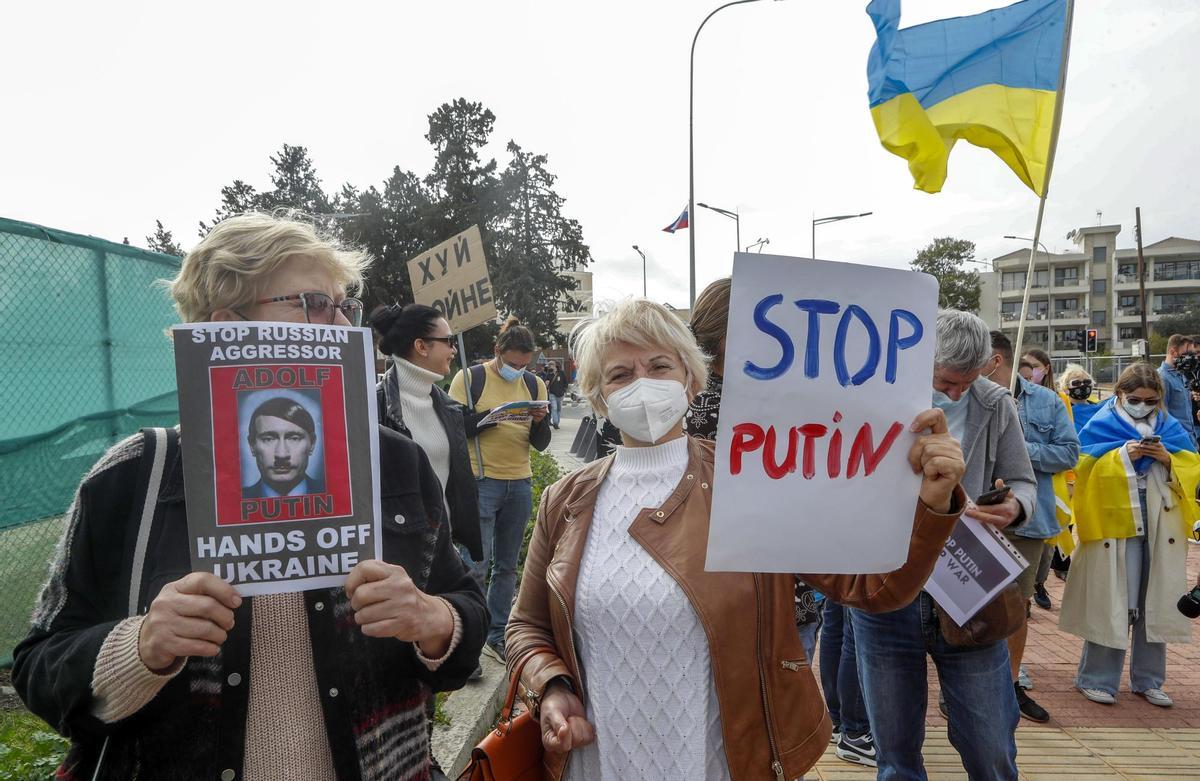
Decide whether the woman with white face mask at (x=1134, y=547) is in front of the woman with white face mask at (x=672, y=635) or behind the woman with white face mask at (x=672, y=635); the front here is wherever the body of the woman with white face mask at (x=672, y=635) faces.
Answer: behind

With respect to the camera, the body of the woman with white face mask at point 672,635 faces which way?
toward the camera

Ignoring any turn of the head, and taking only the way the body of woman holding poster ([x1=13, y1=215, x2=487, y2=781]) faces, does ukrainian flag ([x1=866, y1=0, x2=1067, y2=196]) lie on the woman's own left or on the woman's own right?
on the woman's own left

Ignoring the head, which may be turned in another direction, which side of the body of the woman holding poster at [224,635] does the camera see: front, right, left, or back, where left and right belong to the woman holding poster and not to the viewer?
front

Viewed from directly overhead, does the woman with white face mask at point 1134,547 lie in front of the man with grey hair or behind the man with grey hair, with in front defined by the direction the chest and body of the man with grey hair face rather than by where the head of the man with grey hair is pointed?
behind

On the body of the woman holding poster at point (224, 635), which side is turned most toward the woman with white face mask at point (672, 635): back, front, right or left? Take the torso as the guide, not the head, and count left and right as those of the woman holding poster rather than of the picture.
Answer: left

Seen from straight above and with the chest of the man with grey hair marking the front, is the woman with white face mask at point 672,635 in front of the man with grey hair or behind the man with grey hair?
in front

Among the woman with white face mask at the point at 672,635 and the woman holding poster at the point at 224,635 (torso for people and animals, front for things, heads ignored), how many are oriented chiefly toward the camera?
2

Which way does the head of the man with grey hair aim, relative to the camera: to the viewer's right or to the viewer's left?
to the viewer's left

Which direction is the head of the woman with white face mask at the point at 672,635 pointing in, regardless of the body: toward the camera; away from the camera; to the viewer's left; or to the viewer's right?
toward the camera

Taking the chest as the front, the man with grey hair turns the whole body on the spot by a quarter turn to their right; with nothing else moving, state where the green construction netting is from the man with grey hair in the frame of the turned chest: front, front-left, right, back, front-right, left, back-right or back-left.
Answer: front-left

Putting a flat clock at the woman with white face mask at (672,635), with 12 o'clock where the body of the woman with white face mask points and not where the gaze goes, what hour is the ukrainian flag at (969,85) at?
The ukrainian flag is roughly at 7 o'clock from the woman with white face mask.

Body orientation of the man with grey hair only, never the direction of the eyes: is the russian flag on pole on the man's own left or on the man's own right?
on the man's own right

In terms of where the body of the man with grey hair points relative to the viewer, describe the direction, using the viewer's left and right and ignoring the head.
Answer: facing the viewer and to the left of the viewer

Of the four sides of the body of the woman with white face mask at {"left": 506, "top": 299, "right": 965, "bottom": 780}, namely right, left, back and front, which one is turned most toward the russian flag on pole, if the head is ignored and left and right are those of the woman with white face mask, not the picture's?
back

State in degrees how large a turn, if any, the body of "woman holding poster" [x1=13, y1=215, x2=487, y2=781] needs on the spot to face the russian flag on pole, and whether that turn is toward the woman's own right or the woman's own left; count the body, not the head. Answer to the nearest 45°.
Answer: approximately 135° to the woman's own left

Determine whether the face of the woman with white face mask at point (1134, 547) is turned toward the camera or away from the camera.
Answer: toward the camera
